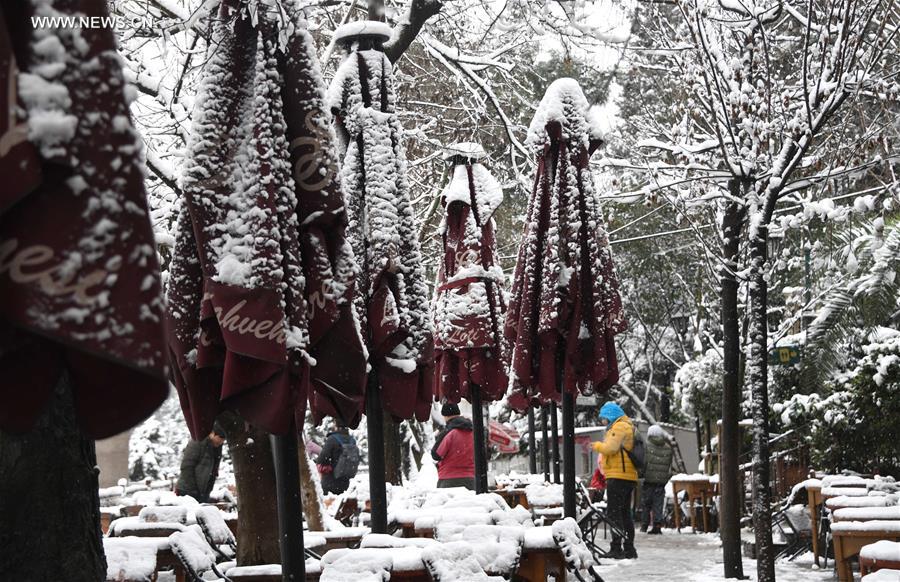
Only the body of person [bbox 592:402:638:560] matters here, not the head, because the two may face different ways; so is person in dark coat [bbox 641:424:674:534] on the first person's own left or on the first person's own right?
on the first person's own right

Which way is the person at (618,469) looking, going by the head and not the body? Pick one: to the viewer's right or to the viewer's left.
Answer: to the viewer's left

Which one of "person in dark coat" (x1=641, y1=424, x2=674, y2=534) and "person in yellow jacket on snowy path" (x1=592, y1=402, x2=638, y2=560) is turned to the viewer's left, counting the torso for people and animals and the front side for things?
the person in yellow jacket on snowy path

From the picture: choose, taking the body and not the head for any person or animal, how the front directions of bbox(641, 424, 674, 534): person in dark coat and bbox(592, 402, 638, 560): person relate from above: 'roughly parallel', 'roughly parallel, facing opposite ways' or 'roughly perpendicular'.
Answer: roughly perpendicular

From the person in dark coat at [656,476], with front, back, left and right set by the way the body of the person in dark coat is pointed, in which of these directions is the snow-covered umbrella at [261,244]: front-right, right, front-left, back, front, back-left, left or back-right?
back

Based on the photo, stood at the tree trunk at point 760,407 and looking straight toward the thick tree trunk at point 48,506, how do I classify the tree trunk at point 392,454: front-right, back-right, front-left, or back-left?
back-right

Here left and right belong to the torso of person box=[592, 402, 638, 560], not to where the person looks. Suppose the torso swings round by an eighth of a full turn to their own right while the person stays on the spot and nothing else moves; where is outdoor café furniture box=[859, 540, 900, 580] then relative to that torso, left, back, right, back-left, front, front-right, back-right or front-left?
back-left

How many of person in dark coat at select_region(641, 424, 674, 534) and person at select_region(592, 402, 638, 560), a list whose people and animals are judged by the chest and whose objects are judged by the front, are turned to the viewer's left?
1

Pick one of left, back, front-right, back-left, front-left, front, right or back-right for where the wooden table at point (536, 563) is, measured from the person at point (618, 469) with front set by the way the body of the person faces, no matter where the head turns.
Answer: left

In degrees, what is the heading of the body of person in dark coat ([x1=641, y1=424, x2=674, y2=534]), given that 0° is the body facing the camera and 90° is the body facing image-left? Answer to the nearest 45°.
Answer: approximately 180°

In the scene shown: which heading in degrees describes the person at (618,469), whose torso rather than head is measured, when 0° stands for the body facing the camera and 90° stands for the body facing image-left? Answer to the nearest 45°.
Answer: approximately 90°
